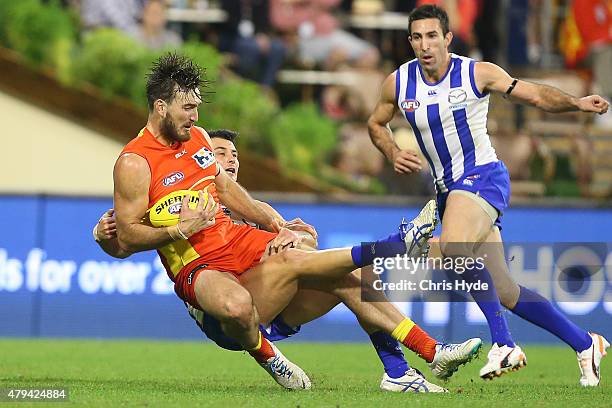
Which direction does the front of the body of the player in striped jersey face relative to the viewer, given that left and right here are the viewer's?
facing the viewer and to the left of the viewer

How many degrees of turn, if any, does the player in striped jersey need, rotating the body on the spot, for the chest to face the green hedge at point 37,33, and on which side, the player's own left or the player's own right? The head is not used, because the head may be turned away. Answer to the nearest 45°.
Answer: approximately 90° to the player's own right
